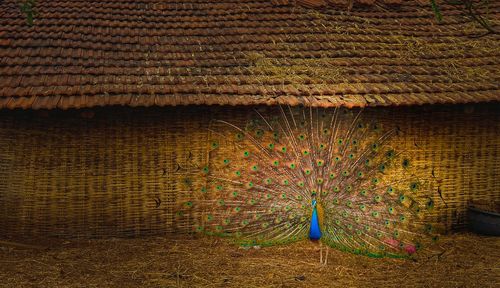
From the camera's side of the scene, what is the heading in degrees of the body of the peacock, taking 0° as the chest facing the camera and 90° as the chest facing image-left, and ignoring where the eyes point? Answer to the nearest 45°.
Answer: approximately 0°
